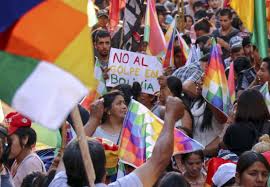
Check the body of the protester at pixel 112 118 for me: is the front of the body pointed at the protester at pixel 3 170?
no

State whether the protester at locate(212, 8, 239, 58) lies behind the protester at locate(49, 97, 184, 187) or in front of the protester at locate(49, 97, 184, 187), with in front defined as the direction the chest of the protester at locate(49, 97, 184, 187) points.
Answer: in front

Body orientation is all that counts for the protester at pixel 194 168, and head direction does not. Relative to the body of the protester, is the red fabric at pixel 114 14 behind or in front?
behind

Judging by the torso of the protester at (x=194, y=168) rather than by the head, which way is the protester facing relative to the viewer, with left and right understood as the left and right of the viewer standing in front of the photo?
facing the viewer

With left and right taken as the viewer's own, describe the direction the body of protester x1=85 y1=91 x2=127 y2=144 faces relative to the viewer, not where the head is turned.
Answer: facing the viewer and to the right of the viewer

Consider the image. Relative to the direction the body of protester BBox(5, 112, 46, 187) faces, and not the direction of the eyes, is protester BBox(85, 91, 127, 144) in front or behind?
behind

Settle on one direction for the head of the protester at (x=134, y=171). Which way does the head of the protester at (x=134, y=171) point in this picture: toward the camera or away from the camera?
away from the camera

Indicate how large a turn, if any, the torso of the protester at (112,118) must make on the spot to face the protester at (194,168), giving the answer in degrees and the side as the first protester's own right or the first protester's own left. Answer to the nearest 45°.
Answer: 0° — they already face them

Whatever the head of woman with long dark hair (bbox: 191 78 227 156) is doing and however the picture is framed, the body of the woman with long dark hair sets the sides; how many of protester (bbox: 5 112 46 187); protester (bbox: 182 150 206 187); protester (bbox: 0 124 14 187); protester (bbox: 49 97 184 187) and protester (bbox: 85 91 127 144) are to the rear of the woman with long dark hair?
0
